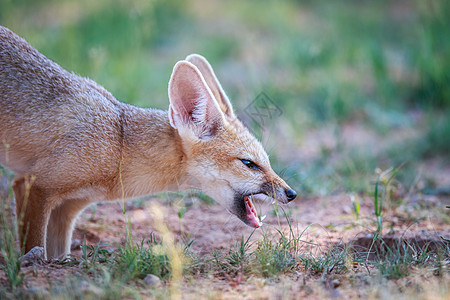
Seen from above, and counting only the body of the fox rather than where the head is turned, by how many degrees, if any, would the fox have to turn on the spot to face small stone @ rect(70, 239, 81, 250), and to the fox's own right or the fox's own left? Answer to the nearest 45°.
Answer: approximately 135° to the fox's own left

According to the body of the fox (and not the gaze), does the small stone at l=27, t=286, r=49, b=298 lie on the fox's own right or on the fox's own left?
on the fox's own right

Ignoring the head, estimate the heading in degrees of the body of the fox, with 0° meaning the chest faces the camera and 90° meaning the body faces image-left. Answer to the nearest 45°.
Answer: approximately 270°

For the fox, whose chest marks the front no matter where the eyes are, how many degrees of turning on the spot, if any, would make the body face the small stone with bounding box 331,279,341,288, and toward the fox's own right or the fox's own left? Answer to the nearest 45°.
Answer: approximately 45° to the fox's own right
